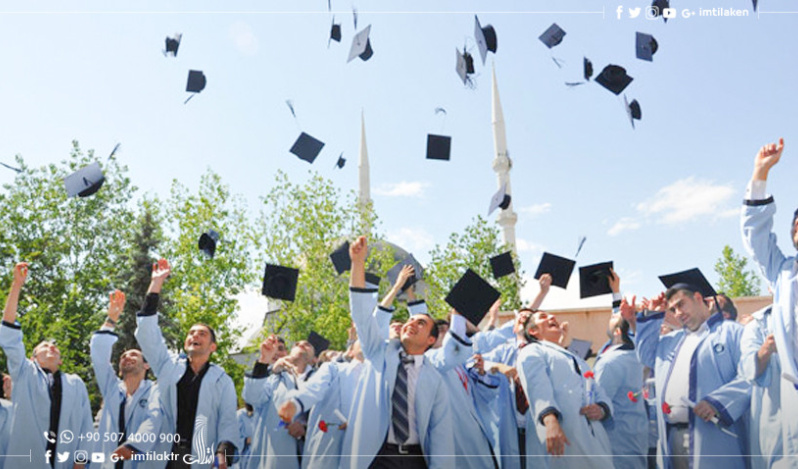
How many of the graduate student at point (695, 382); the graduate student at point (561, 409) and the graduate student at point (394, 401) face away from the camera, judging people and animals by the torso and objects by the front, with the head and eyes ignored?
0

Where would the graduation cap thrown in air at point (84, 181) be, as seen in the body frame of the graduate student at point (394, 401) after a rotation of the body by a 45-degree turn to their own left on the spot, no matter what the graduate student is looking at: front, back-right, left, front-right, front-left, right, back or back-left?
back

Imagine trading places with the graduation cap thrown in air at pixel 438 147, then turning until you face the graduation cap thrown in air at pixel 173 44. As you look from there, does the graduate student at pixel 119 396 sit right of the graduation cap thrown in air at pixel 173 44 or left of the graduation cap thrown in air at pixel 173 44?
left

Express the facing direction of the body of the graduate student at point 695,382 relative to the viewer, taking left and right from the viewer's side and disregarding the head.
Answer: facing the viewer and to the left of the viewer

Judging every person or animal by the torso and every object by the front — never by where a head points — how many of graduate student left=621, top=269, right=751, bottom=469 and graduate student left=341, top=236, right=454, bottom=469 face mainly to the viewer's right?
0

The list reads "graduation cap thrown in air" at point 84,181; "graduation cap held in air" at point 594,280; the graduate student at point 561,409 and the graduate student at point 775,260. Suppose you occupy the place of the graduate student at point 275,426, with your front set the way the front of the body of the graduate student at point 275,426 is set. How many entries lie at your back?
1

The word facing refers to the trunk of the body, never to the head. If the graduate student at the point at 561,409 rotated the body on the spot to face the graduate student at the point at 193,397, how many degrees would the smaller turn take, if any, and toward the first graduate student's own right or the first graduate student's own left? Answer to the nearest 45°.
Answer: approximately 135° to the first graduate student's own right

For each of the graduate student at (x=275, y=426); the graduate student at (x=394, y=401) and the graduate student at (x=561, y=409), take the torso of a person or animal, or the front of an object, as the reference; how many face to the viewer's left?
0

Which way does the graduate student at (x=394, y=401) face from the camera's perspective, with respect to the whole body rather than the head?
toward the camera

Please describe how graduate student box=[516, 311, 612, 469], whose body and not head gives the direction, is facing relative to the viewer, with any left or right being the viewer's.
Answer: facing the viewer and to the right of the viewer

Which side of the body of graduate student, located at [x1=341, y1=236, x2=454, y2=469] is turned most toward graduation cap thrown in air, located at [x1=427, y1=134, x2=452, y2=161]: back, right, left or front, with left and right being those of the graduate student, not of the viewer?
back
